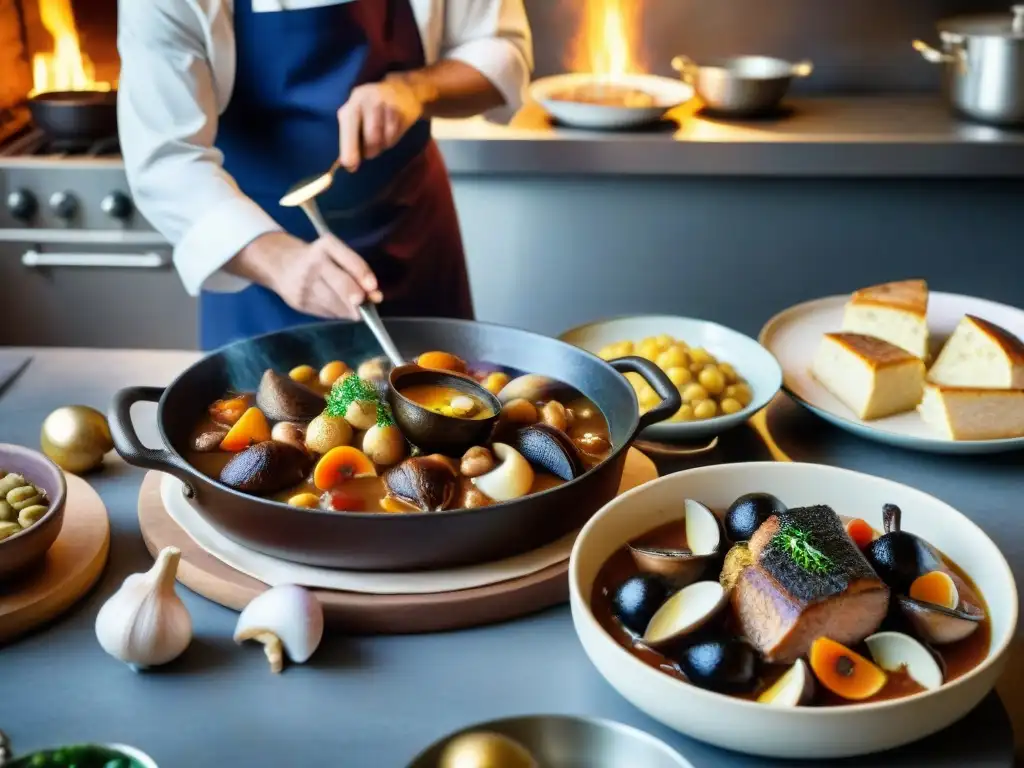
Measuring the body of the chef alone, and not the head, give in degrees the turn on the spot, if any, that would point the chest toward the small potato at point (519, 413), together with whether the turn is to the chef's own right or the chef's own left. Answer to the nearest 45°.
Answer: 0° — they already face it

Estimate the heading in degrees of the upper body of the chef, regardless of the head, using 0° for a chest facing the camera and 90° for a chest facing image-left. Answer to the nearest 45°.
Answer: approximately 0°

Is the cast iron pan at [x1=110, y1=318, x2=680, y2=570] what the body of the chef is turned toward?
yes

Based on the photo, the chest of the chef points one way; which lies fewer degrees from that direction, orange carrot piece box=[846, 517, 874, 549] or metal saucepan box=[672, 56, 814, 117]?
the orange carrot piece

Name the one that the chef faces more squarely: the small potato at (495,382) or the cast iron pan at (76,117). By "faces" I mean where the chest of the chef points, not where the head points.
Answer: the small potato

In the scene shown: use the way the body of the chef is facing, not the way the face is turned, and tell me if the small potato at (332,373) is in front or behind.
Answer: in front

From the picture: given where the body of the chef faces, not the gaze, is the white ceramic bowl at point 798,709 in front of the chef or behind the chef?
in front

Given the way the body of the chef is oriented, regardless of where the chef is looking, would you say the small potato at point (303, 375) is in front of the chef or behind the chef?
in front

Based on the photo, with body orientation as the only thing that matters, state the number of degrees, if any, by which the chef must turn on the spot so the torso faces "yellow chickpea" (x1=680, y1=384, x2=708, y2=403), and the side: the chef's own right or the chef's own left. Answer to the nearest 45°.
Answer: approximately 45° to the chef's own left

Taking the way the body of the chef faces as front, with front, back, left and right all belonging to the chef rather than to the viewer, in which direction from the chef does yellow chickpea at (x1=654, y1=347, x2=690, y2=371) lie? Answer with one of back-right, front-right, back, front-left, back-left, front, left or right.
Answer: front-left

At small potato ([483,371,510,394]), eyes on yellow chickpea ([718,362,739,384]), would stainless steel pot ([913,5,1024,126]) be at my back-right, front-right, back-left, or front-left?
front-left

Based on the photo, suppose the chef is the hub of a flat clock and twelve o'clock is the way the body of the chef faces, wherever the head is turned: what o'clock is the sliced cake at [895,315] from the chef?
The sliced cake is roughly at 10 o'clock from the chef.
